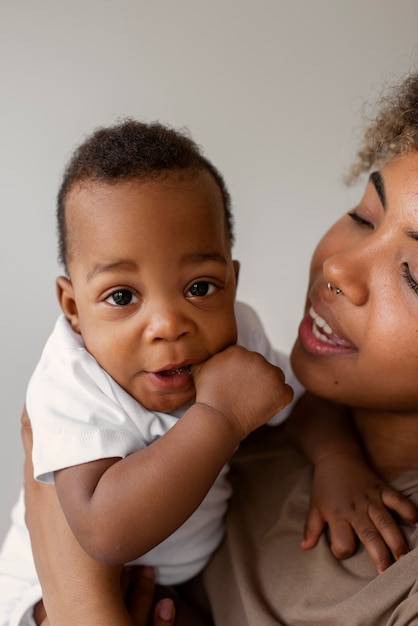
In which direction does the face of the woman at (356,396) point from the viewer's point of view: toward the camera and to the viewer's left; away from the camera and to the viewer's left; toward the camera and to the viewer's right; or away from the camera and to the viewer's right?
toward the camera and to the viewer's left
